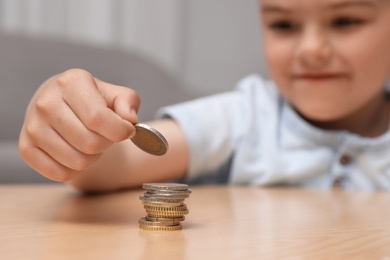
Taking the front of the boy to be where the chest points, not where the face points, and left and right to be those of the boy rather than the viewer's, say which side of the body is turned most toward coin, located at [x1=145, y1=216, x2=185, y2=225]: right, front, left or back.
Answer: front

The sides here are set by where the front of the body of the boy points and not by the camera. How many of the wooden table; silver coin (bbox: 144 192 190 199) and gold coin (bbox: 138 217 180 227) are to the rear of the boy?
0

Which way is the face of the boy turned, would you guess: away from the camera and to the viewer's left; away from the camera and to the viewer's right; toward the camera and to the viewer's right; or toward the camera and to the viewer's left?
toward the camera and to the viewer's left

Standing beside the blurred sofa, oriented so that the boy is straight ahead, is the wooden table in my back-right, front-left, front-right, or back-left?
front-right

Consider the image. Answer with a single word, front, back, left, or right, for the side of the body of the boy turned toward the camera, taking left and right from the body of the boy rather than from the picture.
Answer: front

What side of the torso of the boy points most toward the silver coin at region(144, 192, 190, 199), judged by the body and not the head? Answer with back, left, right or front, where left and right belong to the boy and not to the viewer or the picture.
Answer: front

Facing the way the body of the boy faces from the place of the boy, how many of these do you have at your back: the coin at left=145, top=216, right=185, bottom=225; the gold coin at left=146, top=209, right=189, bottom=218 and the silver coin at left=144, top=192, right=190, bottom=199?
0

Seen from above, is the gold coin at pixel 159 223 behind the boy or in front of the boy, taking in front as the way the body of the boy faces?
in front

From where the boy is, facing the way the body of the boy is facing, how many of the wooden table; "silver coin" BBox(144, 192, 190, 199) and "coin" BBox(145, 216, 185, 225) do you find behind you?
0
